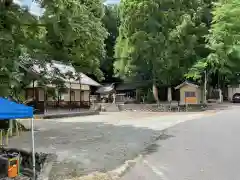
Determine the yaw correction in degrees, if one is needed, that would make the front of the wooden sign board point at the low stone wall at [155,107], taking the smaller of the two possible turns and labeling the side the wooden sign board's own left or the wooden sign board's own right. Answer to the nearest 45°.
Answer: approximately 90° to the wooden sign board's own right

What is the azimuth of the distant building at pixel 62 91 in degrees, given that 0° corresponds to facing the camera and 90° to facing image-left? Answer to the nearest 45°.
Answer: approximately 0°

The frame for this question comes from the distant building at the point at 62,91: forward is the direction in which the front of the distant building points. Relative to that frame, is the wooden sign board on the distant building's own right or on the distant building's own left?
on the distant building's own left

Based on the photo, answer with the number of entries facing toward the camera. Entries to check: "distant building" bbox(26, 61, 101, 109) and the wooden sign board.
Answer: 2

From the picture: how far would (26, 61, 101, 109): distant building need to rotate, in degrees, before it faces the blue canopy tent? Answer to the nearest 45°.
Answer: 0° — it already faces it

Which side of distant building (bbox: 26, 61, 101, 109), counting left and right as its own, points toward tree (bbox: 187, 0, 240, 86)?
left

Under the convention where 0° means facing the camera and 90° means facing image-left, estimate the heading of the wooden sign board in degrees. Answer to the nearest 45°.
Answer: approximately 0°
